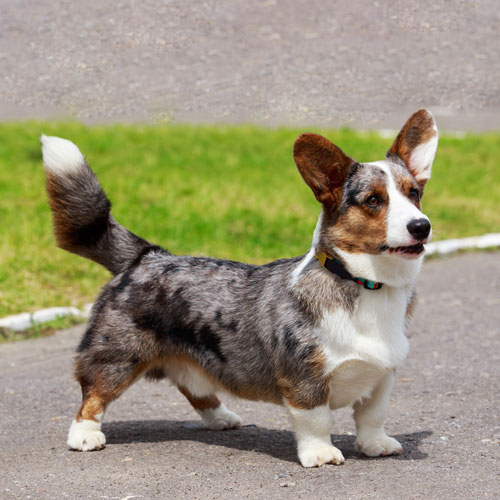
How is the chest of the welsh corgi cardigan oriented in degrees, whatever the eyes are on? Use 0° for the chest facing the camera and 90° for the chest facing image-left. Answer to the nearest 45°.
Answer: approximately 315°
